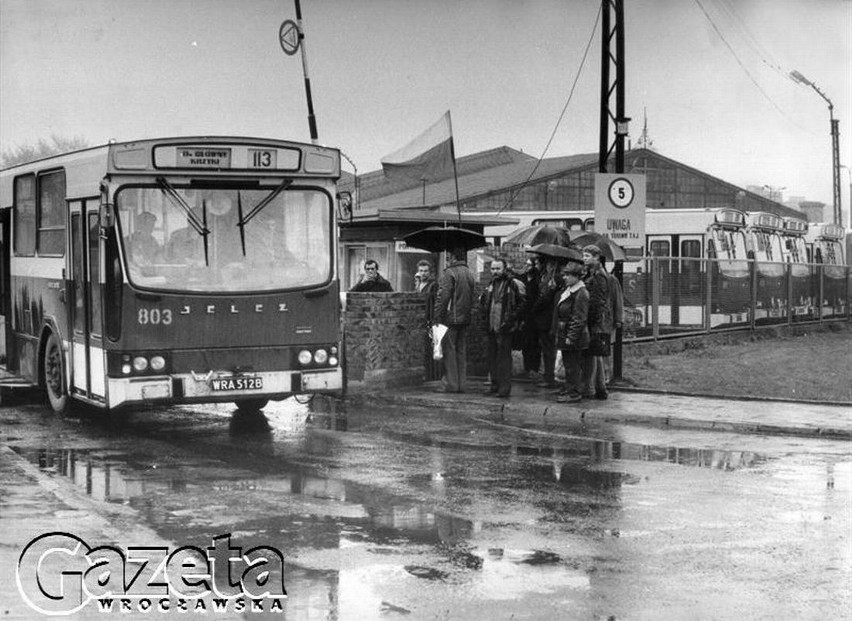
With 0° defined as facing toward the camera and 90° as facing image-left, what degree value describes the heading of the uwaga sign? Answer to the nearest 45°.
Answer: approximately 0°

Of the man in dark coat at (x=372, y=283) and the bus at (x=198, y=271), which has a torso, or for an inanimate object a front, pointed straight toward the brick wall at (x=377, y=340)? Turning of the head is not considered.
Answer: the man in dark coat

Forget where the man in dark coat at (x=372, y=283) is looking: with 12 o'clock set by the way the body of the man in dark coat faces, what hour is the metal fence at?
The metal fence is roughly at 8 o'clock from the man in dark coat.

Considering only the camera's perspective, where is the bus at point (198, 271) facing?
facing the viewer and to the right of the viewer

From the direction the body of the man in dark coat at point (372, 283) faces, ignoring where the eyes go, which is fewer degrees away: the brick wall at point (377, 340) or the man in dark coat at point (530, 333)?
the brick wall

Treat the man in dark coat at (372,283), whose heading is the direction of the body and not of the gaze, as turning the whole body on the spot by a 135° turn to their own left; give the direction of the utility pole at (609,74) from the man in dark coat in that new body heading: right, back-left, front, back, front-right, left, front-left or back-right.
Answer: right

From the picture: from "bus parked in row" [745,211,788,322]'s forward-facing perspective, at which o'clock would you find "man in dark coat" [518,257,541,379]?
The man in dark coat is roughly at 2 o'clock from the bus parked in row.

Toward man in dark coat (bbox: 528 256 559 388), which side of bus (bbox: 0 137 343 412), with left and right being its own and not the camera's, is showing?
left
